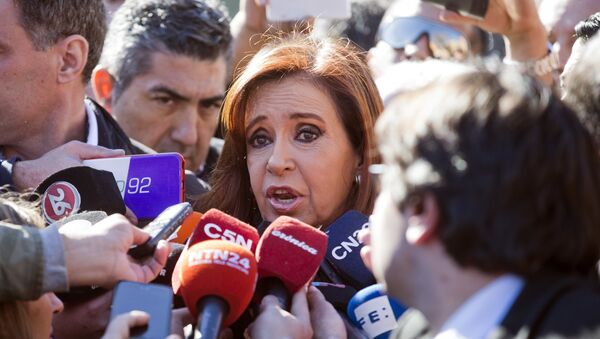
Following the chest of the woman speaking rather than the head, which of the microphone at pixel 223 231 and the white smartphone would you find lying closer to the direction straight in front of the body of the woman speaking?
the microphone

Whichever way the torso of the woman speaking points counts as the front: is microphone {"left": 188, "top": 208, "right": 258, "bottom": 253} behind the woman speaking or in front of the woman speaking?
in front

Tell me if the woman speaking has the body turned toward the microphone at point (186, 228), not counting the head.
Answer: yes
